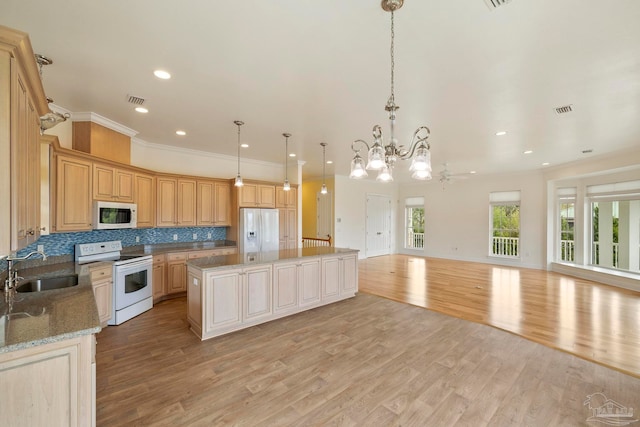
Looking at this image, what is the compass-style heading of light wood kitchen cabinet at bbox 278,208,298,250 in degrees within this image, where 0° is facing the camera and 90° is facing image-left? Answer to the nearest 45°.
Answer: approximately 0°

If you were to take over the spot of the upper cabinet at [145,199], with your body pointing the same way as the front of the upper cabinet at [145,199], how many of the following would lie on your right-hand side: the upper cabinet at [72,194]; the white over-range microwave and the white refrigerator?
2

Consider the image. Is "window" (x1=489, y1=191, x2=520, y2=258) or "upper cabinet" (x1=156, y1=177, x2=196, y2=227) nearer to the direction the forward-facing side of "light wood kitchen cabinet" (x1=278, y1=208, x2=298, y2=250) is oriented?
the upper cabinet

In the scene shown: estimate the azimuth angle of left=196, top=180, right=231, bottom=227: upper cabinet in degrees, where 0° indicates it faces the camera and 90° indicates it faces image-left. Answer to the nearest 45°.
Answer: approximately 0°

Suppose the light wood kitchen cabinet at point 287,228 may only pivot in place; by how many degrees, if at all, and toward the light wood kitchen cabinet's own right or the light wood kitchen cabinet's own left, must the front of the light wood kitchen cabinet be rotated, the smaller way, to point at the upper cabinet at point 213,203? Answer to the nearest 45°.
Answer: approximately 45° to the light wood kitchen cabinet's own right

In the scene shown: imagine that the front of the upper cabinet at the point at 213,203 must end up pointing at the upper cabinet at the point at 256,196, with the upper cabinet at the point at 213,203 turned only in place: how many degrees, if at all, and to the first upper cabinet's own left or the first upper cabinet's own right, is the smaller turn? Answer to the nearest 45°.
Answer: approximately 90° to the first upper cabinet's own left

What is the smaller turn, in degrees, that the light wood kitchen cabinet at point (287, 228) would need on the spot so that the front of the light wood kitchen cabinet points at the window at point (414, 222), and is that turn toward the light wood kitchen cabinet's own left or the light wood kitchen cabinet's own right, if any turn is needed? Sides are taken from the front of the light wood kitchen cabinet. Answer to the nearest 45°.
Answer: approximately 135° to the light wood kitchen cabinet's own left

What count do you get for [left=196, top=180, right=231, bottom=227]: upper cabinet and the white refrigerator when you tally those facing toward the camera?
2

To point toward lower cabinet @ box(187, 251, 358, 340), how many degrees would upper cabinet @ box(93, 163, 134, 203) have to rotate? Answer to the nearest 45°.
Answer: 0° — it already faces it

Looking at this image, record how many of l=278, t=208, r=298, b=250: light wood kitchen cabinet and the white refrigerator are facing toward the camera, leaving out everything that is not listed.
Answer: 2

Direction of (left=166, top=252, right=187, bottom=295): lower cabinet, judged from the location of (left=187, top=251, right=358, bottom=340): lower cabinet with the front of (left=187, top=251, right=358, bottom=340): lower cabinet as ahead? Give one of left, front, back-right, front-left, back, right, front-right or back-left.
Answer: back

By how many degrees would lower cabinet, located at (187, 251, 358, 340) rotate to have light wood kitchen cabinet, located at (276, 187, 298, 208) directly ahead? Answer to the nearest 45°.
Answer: approximately 135° to its left

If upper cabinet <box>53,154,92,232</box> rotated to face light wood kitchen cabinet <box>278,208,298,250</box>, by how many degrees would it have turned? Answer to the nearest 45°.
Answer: approximately 45° to its left
